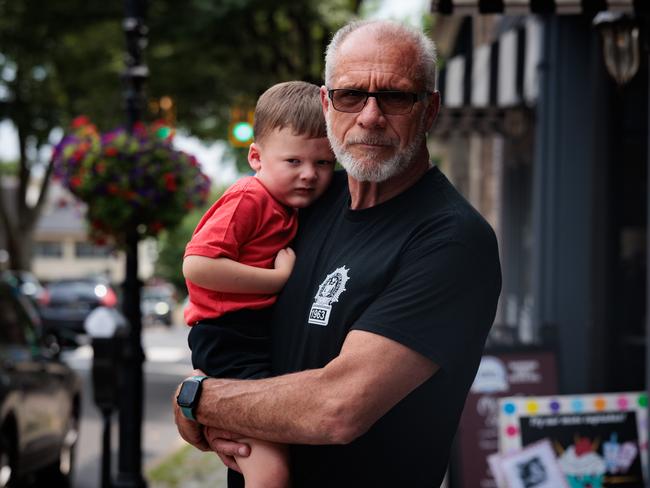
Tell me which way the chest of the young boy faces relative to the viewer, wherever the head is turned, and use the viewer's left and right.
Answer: facing the viewer and to the right of the viewer

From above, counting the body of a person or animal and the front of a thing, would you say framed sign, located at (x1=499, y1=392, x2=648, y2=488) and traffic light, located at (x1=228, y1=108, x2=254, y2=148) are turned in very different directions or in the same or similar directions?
same or similar directions

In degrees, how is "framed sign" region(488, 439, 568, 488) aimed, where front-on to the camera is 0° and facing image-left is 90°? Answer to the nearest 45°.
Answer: approximately 0°

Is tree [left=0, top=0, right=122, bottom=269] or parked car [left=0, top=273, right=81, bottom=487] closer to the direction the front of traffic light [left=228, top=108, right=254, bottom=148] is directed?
the parked car

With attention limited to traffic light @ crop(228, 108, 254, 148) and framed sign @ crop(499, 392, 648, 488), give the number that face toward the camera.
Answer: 2

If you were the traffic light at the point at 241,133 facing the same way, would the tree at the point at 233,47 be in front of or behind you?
behind

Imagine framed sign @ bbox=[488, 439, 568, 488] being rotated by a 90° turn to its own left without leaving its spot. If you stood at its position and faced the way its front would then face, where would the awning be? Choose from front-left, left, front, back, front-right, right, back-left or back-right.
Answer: left

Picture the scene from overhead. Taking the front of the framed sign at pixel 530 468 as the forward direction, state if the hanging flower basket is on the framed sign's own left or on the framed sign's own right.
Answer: on the framed sign's own right

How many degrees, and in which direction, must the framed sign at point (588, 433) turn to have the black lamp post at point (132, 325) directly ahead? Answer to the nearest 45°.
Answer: approximately 90° to its right

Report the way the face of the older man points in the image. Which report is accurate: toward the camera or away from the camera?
toward the camera

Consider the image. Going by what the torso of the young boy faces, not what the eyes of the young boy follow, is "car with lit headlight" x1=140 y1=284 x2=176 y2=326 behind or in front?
behind

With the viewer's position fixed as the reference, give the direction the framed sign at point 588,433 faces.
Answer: facing the viewer

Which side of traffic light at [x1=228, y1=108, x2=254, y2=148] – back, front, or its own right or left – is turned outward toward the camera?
front

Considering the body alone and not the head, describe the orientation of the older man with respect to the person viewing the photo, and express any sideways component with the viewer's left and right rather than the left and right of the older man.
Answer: facing the viewer and to the left of the viewer
